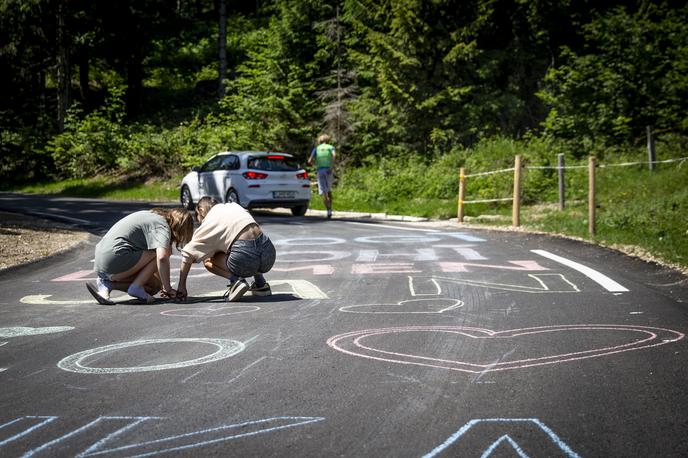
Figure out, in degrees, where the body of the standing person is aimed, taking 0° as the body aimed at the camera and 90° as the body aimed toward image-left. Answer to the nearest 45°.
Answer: approximately 180°

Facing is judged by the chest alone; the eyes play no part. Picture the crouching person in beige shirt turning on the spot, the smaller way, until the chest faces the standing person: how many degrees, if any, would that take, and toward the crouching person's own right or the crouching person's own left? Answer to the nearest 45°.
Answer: approximately 45° to the crouching person's own right

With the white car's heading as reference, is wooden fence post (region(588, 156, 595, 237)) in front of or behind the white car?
behind

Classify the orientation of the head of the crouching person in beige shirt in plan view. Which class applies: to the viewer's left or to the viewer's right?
to the viewer's left

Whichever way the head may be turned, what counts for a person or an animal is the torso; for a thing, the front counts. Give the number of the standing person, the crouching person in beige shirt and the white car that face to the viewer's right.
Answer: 0

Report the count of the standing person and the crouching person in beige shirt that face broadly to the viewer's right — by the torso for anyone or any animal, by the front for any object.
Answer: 0

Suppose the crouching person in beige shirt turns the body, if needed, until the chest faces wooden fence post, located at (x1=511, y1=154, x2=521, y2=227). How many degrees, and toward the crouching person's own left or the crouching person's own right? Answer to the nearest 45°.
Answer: approximately 90° to the crouching person's own right

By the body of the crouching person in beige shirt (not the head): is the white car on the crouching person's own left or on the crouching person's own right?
on the crouching person's own right

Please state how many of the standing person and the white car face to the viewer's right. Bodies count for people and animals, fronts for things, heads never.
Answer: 0

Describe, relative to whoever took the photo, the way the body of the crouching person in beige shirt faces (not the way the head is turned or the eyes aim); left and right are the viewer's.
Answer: facing away from the viewer and to the left of the viewer

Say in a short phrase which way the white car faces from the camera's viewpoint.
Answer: facing away from the viewer and to the left of the viewer
